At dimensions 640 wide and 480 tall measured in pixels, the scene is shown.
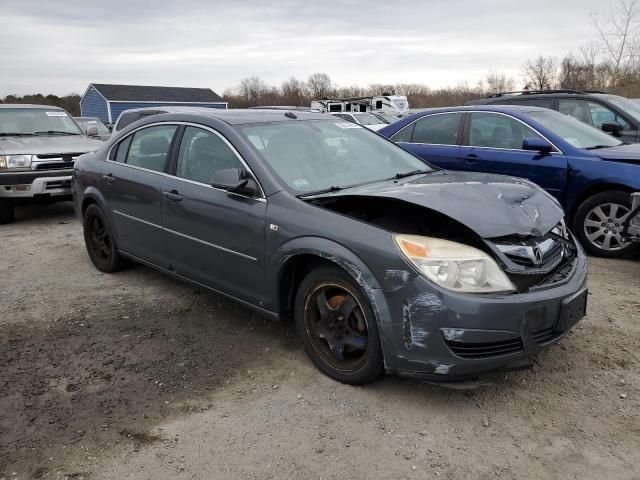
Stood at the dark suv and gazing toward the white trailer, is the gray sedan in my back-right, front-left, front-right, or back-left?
back-left

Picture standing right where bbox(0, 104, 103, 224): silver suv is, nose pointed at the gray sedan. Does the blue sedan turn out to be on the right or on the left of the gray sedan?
left

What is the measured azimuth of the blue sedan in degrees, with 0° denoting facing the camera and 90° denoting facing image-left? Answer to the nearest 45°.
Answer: approximately 315°

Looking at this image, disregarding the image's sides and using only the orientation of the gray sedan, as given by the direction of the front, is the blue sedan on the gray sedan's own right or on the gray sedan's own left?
on the gray sedan's own left

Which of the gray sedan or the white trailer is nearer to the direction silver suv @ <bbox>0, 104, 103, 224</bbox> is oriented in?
the gray sedan

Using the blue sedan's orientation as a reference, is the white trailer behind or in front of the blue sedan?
behind

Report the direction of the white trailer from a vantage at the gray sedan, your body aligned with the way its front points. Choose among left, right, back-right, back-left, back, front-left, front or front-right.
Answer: back-left

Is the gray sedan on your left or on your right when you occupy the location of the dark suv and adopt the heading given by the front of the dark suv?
on your right
